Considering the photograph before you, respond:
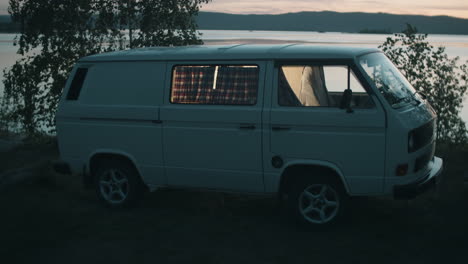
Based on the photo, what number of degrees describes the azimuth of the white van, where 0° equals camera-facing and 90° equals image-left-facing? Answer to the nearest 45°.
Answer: approximately 315°
